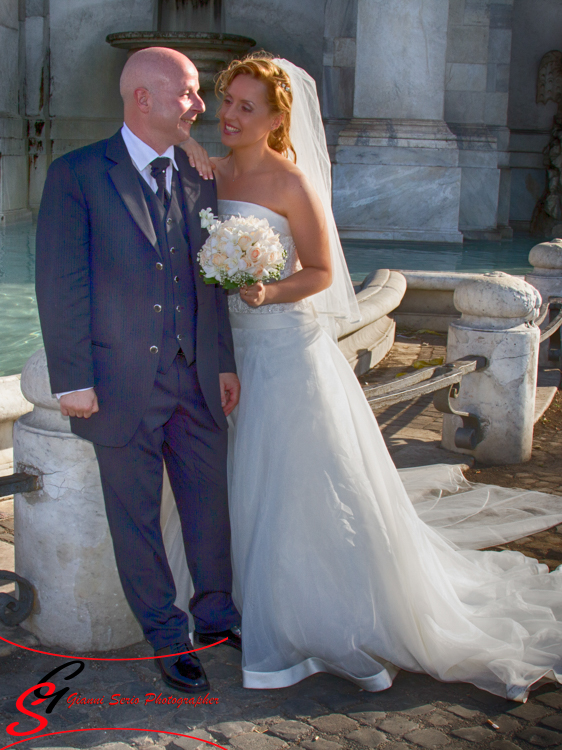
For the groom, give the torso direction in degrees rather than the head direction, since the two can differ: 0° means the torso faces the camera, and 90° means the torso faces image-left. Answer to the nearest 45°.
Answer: approximately 315°

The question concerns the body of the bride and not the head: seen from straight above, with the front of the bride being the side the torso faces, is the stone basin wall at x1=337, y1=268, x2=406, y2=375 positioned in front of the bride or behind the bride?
behind

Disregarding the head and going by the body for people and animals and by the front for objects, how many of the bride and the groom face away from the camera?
0

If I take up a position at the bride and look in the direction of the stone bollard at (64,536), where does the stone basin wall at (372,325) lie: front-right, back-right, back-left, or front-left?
back-right

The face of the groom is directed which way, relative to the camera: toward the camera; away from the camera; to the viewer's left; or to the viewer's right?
to the viewer's right

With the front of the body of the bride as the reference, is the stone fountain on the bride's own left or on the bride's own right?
on the bride's own right

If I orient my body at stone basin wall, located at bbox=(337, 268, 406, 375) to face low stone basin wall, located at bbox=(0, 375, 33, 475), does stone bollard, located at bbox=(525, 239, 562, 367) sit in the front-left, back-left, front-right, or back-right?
back-left

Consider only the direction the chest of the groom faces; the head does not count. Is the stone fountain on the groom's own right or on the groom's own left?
on the groom's own left
